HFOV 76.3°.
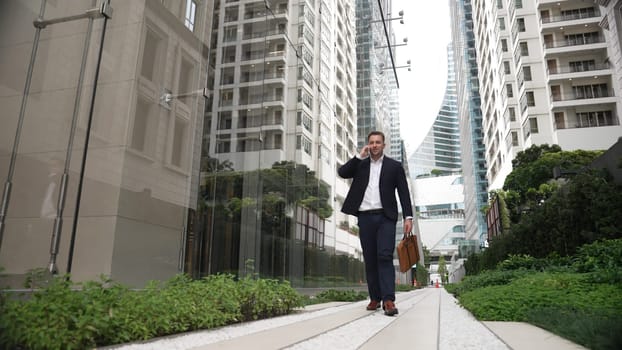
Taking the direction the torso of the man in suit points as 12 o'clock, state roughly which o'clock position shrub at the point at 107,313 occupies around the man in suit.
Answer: The shrub is roughly at 1 o'clock from the man in suit.

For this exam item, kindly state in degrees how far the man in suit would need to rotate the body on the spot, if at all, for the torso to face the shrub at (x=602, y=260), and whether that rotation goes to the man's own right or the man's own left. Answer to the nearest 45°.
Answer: approximately 135° to the man's own left

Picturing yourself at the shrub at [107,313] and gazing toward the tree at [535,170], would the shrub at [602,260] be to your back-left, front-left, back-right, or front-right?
front-right

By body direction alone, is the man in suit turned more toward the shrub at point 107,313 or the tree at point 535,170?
the shrub

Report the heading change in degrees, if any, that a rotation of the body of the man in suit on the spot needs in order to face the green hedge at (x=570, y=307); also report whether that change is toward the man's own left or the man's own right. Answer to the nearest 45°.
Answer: approximately 45° to the man's own left

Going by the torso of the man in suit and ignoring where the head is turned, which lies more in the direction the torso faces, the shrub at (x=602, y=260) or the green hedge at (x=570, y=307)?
the green hedge

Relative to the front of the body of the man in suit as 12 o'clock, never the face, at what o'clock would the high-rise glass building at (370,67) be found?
The high-rise glass building is roughly at 6 o'clock from the man in suit.

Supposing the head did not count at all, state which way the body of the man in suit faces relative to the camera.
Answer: toward the camera

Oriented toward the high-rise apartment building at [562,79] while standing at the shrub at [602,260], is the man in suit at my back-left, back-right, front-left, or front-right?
back-left

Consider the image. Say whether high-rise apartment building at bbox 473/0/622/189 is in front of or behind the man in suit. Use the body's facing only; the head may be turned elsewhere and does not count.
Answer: behind

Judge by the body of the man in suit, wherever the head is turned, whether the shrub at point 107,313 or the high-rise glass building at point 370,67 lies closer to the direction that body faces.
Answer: the shrub

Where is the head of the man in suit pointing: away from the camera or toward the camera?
toward the camera
